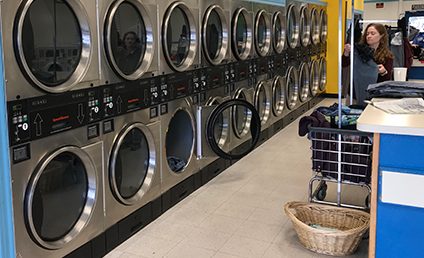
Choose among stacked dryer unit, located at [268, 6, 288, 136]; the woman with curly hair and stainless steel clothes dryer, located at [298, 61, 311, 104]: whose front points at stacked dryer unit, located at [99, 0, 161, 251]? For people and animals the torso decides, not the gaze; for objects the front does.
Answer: the woman with curly hair

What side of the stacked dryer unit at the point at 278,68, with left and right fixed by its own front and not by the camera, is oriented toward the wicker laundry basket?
right

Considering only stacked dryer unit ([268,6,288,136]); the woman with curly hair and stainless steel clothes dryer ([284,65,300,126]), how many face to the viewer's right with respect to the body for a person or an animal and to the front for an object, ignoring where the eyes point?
2

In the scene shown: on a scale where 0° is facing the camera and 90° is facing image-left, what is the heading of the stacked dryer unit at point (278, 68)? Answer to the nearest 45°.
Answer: approximately 270°

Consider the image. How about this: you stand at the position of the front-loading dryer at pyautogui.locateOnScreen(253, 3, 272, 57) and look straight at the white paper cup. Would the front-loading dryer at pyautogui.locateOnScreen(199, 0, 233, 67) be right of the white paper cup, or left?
right

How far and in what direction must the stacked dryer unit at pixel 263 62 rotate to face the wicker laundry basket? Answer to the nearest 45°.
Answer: approximately 45° to its right

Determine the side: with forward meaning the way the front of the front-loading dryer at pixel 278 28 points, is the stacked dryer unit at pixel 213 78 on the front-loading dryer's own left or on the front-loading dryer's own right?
on the front-loading dryer's own right

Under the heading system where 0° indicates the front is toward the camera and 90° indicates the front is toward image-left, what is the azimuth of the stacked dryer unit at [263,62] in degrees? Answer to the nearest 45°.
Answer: approximately 315°

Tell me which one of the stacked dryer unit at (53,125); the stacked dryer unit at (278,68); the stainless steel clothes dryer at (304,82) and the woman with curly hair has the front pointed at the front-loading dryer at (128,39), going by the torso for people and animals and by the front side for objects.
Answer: the woman with curly hair
